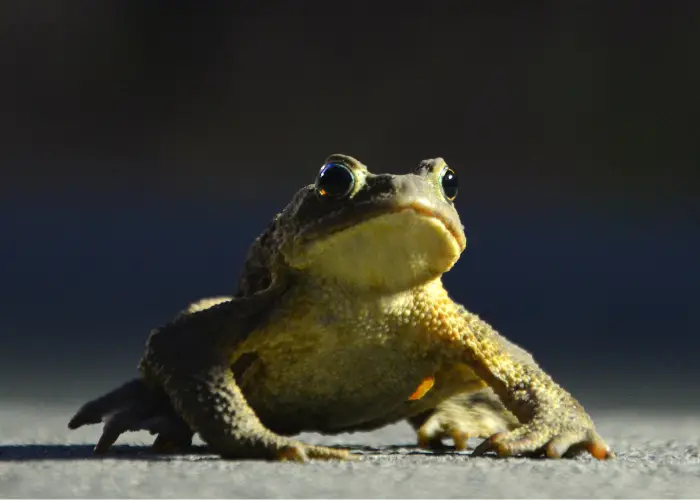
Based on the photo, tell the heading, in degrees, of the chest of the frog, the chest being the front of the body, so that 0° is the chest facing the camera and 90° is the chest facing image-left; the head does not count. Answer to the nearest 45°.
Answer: approximately 315°
